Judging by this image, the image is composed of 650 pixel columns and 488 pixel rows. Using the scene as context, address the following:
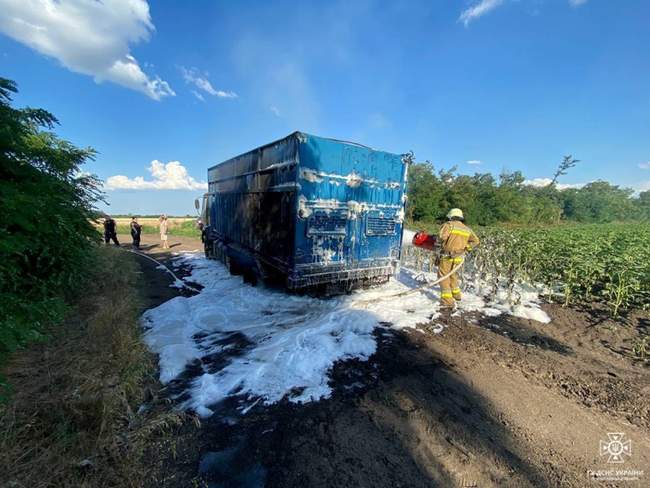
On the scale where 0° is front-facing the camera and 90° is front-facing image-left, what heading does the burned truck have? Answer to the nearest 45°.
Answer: approximately 135°

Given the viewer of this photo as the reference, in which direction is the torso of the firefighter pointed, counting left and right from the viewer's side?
facing away from the viewer and to the left of the viewer

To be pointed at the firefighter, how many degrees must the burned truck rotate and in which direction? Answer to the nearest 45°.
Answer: approximately 135° to its right
